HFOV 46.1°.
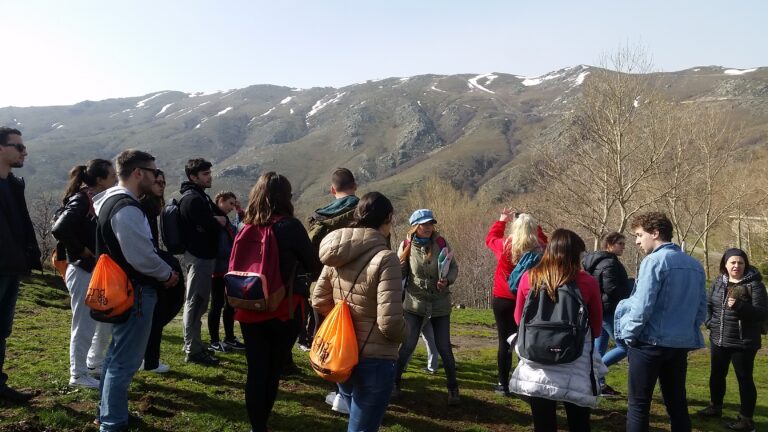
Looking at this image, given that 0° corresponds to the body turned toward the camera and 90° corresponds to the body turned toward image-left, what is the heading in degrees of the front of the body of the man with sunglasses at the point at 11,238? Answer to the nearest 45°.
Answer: approximately 270°

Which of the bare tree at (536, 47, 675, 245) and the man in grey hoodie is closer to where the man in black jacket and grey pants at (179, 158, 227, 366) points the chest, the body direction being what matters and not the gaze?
the bare tree

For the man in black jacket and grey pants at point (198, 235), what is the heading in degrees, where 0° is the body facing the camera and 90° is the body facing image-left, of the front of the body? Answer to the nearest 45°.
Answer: approximately 270°

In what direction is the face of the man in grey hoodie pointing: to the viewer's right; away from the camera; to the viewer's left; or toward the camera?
to the viewer's right

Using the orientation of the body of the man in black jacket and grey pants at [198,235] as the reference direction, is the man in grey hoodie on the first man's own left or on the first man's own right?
on the first man's own right

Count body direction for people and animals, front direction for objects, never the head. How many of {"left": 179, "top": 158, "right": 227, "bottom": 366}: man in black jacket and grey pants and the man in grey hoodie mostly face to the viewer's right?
2

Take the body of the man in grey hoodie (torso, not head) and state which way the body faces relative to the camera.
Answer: to the viewer's right
